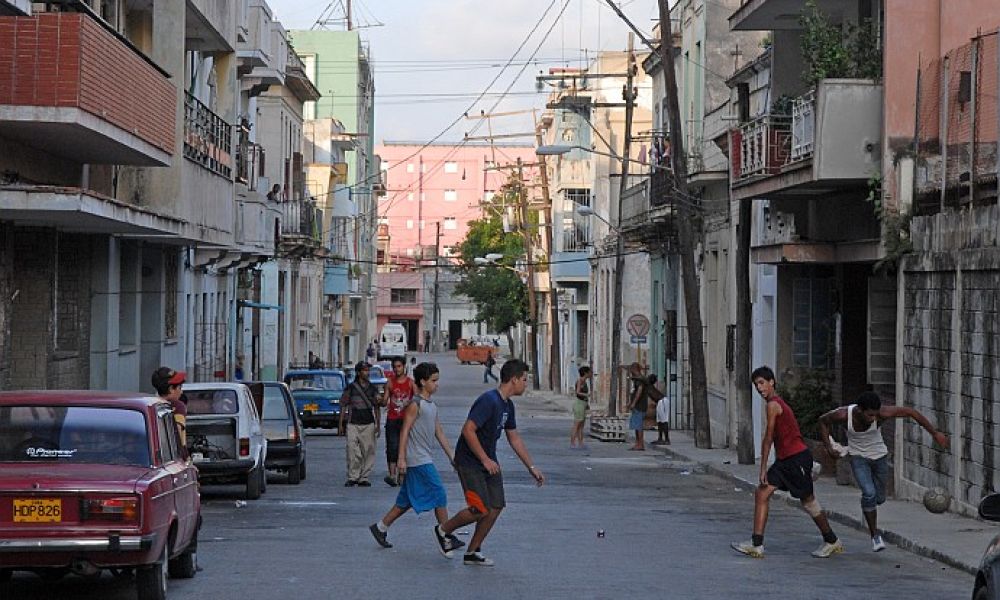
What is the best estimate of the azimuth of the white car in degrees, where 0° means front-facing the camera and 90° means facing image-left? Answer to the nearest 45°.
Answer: approximately 180°

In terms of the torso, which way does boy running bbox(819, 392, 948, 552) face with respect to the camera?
toward the camera

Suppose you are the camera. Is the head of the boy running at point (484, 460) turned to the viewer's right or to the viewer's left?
to the viewer's right

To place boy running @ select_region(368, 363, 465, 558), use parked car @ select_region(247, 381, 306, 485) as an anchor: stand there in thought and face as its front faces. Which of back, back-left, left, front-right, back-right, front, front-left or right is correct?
back

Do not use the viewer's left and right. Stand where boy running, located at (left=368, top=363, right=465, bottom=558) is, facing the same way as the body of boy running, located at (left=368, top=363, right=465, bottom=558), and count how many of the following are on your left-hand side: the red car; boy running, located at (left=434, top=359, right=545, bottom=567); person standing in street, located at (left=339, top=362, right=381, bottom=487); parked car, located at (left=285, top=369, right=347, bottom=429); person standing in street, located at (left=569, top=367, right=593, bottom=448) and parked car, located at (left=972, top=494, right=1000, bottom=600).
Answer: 3

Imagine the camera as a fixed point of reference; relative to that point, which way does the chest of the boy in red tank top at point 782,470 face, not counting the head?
to the viewer's left

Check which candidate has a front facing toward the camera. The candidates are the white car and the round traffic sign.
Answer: the round traffic sign

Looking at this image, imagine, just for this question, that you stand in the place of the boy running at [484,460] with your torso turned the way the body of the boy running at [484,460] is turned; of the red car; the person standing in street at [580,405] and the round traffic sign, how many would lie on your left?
2

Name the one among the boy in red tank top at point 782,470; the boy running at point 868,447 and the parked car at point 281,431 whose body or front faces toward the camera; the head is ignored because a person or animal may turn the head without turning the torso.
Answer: the boy running

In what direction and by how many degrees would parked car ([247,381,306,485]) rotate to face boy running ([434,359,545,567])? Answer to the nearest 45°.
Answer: approximately 180°

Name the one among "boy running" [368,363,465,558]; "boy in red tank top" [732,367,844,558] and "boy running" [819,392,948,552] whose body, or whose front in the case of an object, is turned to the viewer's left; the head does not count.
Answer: the boy in red tank top

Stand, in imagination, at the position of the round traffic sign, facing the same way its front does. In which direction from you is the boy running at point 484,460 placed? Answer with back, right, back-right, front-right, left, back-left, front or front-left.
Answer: front

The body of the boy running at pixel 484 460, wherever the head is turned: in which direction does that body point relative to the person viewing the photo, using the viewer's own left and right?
facing to the right of the viewer

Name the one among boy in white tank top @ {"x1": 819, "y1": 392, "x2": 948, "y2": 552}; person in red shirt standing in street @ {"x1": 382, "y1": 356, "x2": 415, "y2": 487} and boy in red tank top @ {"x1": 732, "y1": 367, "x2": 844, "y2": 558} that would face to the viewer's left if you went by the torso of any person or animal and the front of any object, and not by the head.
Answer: the boy in red tank top

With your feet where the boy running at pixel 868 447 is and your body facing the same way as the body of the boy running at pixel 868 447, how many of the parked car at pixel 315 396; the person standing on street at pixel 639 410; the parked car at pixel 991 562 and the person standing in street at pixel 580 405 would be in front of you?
1

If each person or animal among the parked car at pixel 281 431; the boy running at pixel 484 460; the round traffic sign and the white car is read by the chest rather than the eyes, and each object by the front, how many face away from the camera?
2
